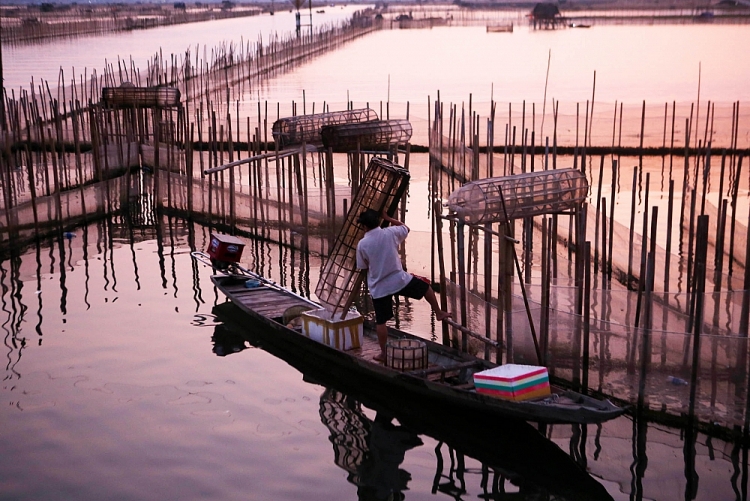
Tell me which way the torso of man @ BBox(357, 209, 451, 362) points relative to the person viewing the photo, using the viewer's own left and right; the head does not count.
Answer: facing away from the viewer

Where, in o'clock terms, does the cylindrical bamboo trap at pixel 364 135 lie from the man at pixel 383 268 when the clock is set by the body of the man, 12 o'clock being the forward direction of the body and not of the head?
The cylindrical bamboo trap is roughly at 12 o'clock from the man.

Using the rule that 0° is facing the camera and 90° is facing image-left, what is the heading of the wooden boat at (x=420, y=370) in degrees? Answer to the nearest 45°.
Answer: approximately 315°
